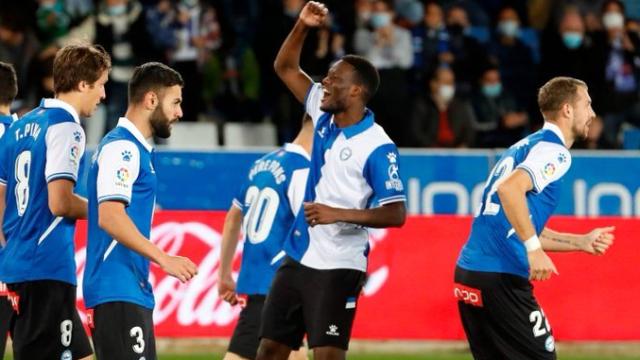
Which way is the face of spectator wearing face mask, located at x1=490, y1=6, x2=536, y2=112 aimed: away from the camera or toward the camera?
toward the camera

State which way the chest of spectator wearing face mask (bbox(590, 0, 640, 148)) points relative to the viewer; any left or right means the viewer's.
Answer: facing the viewer

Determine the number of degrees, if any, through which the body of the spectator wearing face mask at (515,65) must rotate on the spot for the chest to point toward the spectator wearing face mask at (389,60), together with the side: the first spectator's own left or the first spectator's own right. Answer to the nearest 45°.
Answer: approximately 45° to the first spectator's own right

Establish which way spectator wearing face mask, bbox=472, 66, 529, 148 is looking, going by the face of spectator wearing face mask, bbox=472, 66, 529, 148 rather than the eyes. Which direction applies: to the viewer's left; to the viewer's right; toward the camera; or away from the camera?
toward the camera

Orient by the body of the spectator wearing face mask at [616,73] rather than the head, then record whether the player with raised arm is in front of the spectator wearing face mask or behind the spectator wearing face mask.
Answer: in front

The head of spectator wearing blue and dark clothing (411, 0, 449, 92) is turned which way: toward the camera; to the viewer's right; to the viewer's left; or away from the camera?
toward the camera

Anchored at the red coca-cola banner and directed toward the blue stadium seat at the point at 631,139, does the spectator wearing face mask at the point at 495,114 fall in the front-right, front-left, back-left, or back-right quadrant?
front-left

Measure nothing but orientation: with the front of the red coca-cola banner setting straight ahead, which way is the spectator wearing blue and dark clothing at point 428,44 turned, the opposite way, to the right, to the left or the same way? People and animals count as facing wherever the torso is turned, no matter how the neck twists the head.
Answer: the same way

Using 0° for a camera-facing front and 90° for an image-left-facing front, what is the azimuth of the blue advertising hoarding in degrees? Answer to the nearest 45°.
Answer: approximately 0°

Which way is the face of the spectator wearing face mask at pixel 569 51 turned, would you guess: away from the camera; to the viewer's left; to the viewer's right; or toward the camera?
toward the camera

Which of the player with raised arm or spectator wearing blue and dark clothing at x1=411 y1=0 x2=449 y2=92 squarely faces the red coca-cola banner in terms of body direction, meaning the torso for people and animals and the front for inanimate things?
the spectator wearing blue and dark clothing

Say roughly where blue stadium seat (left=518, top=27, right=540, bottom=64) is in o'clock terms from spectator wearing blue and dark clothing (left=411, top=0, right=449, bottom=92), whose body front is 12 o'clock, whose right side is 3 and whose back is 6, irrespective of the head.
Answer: The blue stadium seat is roughly at 8 o'clock from the spectator wearing blue and dark clothing.

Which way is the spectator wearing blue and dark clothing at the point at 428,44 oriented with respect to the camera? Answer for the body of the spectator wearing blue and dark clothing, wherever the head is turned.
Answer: toward the camera

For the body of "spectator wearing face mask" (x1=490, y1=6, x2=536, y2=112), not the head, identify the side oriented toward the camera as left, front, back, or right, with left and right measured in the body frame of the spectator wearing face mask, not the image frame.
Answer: front
